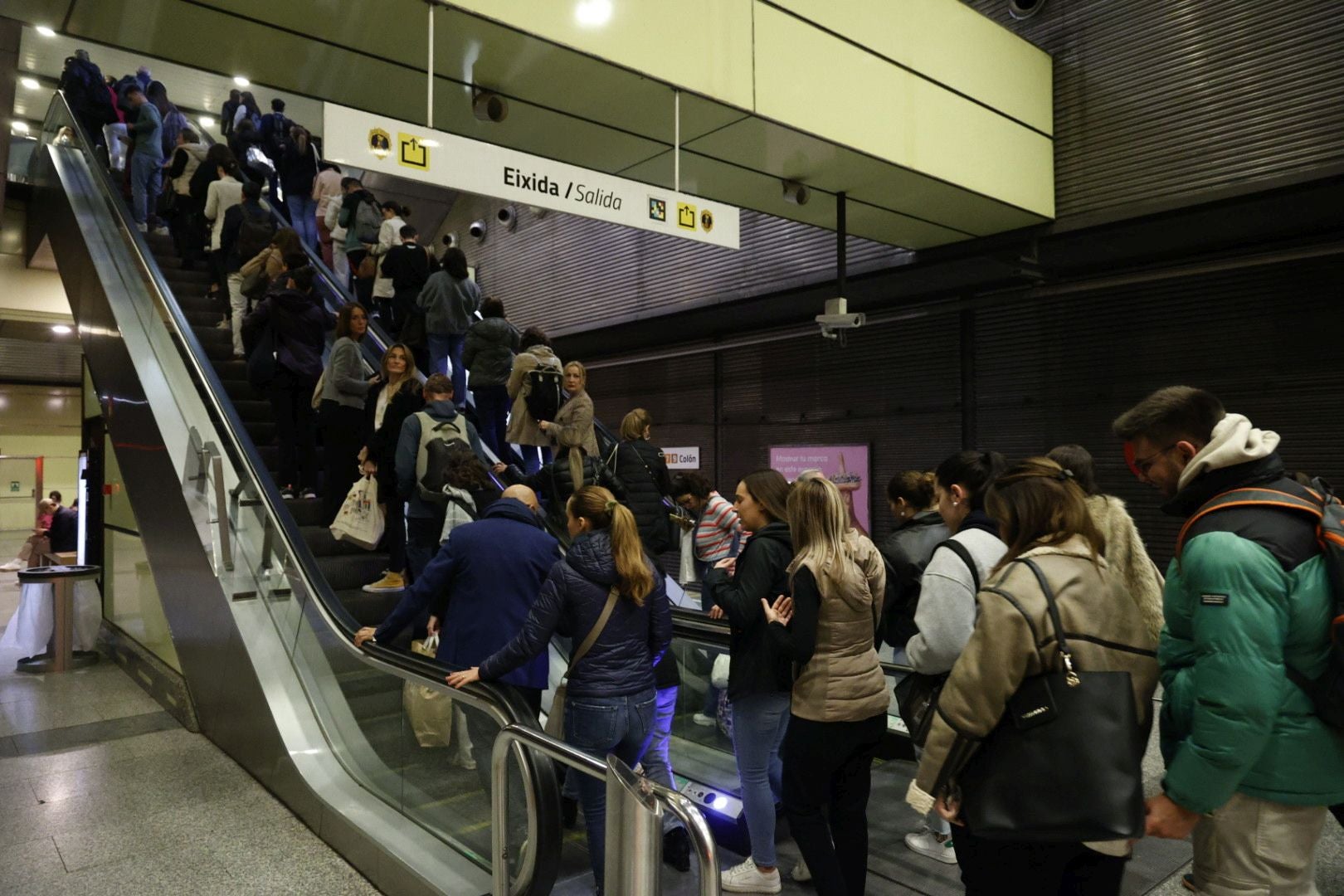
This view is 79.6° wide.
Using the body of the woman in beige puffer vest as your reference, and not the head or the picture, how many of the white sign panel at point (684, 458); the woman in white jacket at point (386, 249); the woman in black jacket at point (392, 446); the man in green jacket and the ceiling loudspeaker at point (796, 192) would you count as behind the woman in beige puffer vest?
1

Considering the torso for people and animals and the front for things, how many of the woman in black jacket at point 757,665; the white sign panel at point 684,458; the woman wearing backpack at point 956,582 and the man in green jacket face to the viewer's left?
3

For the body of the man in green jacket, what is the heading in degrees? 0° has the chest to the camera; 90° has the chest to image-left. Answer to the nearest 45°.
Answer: approximately 90°

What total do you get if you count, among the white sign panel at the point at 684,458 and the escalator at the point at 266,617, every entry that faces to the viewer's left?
0

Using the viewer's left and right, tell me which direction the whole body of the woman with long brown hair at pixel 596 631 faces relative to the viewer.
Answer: facing away from the viewer and to the left of the viewer

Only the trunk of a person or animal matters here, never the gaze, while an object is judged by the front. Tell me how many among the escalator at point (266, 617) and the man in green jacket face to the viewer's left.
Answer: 1

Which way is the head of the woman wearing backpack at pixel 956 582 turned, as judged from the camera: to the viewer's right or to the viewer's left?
to the viewer's left

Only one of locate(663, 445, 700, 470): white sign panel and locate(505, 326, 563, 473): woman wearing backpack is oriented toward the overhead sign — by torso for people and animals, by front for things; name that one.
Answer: the white sign panel

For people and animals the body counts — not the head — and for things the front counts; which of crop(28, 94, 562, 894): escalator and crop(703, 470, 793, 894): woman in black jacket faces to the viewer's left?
the woman in black jacket

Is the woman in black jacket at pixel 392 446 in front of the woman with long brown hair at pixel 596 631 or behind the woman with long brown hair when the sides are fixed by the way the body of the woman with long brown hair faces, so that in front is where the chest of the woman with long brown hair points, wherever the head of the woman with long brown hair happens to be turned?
in front

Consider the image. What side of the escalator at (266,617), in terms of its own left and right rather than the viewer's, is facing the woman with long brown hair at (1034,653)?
front

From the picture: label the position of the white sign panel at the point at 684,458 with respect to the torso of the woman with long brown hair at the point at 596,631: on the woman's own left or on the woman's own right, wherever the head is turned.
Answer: on the woman's own right

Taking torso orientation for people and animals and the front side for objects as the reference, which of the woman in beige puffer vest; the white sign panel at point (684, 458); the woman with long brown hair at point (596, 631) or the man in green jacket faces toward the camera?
the white sign panel
